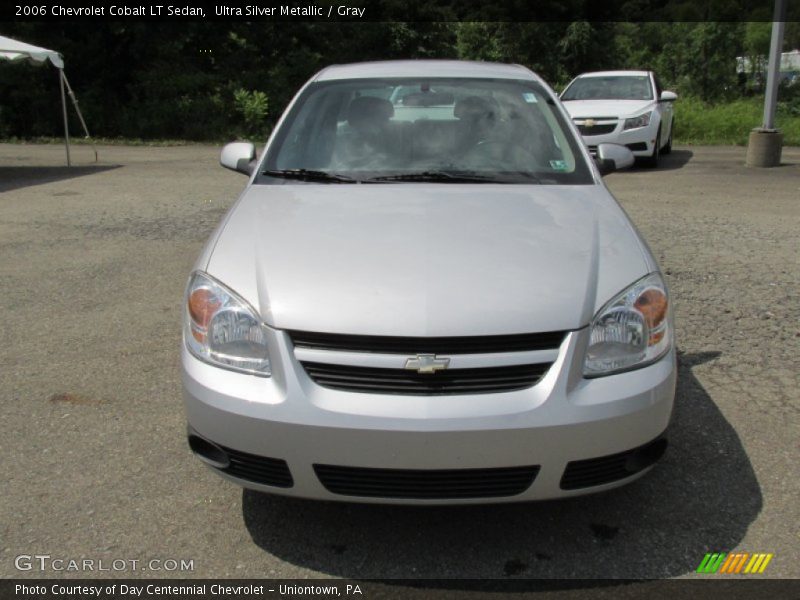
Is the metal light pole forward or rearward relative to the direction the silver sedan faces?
rearward

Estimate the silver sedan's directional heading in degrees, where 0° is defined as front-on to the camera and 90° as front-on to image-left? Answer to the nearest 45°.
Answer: approximately 0°

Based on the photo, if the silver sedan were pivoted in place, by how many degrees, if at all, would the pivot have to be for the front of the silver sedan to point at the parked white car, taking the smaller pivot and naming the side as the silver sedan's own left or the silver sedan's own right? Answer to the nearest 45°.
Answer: approximately 180°
